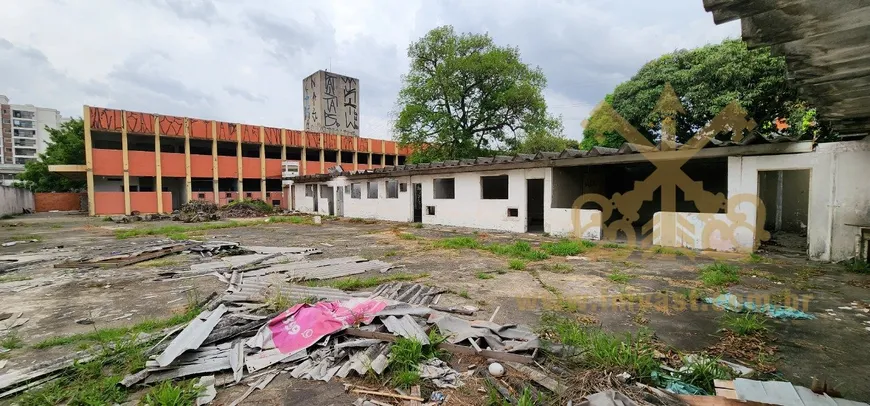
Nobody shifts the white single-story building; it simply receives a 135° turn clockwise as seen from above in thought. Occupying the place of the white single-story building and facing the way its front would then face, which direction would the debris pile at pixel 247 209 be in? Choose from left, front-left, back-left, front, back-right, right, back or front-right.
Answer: left

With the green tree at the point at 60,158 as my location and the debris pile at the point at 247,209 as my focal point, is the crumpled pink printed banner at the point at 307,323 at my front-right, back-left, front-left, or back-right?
front-right

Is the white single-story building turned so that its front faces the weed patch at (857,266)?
no

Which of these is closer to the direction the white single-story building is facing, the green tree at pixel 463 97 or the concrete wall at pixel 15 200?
the concrete wall

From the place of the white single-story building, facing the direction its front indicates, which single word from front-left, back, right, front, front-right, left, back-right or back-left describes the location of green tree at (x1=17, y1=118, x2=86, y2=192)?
front-right

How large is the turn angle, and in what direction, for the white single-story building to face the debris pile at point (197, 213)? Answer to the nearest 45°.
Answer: approximately 45° to its right

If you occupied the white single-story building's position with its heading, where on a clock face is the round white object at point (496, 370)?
The round white object is roughly at 11 o'clock from the white single-story building.

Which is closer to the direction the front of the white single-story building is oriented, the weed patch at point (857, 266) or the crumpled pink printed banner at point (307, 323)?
the crumpled pink printed banner

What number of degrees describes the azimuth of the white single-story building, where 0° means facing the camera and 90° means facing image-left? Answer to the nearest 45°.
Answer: approximately 45°

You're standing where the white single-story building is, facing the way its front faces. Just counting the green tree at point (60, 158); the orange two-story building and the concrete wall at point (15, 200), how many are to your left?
0

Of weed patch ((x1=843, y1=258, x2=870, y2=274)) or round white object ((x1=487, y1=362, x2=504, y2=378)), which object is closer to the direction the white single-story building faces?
the round white object

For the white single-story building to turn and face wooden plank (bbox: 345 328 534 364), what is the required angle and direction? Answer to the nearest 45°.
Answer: approximately 45° to its left

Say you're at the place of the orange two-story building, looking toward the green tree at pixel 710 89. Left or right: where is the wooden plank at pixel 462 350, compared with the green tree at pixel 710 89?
right

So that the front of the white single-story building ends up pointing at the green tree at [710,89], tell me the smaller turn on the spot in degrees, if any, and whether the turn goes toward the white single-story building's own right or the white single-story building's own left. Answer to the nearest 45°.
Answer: approximately 180°

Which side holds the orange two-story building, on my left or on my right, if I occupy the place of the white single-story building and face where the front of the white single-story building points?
on my right

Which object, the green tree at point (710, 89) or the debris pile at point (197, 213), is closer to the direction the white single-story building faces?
the debris pile
